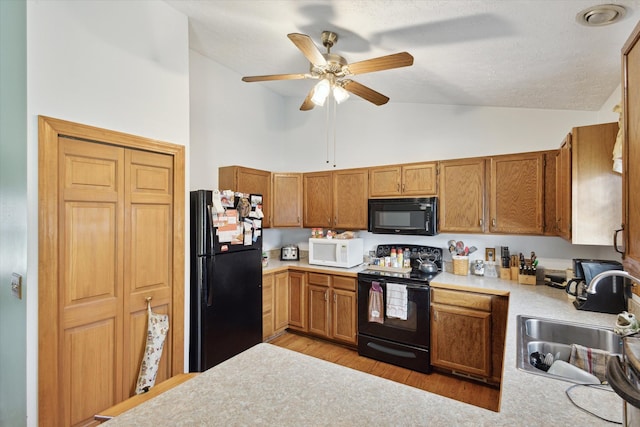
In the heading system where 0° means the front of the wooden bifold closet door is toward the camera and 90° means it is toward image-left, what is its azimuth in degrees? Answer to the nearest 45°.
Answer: approximately 315°

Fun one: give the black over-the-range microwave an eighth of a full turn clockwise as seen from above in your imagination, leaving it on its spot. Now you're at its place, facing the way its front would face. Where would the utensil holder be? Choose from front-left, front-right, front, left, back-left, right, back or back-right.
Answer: back-left

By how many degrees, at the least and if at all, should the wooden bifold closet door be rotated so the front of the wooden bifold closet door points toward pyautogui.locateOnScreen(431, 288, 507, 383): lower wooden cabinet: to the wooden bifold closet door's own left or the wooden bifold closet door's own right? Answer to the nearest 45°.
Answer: approximately 45° to the wooden bifold closet door's own left

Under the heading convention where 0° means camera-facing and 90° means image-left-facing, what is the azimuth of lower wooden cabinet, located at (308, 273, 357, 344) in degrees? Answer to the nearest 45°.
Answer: approximately 45°

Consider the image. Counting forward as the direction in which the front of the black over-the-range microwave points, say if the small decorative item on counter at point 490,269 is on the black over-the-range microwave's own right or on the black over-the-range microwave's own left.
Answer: on the black over-the-range microwave's own left

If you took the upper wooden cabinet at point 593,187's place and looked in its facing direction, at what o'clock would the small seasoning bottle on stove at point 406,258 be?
The small seasoning bottle on stove is roughly at 1 o'clock from the upper wooden cabinet.

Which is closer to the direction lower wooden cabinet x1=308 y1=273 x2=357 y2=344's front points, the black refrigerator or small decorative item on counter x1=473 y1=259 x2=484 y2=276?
the black refrigerator

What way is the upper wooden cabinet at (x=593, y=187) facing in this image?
to the viewer's left

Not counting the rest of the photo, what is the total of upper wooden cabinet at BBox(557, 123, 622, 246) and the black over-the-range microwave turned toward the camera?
1

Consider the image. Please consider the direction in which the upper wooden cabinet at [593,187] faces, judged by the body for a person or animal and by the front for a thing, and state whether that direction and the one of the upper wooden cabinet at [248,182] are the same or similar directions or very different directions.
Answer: very different directions
